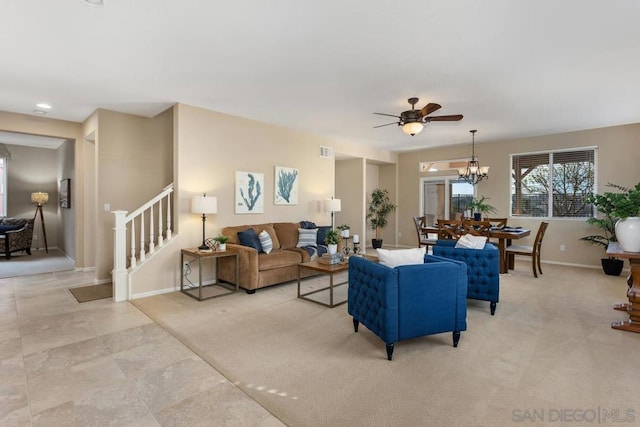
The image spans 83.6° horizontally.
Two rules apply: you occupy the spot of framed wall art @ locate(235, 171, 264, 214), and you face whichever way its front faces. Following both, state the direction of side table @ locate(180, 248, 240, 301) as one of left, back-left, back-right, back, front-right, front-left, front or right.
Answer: right

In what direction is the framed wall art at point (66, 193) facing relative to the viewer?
to the viewer's left

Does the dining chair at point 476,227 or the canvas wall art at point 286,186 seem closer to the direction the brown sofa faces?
the dining chair

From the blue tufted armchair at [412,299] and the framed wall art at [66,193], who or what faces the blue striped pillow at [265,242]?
the blue tufted armchair

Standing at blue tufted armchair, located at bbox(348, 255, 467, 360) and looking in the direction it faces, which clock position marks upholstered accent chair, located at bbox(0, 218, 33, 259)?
The upholstered accent chair is roughly at 11 o'clock from the blue tufted armchair.

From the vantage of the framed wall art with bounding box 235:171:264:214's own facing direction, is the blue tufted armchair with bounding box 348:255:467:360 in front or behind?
in front

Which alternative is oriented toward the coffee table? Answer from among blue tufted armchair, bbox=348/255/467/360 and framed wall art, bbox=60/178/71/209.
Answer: the blue tufted armchair

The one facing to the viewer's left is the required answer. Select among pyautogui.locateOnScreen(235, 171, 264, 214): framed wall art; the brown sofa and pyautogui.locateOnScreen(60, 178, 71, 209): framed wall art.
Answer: pyautogui.locateOnScreen(60, 178, 71, 209): framed wall art

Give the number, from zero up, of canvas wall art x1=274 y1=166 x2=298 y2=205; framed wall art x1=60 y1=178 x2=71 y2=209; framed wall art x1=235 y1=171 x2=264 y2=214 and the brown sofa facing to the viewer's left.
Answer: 1

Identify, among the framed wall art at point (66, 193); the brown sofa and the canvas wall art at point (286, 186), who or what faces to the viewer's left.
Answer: the framed wall art at point (66, 193)

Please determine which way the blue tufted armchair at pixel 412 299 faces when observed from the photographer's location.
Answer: facing away from the viewer and to the left of the viewer
